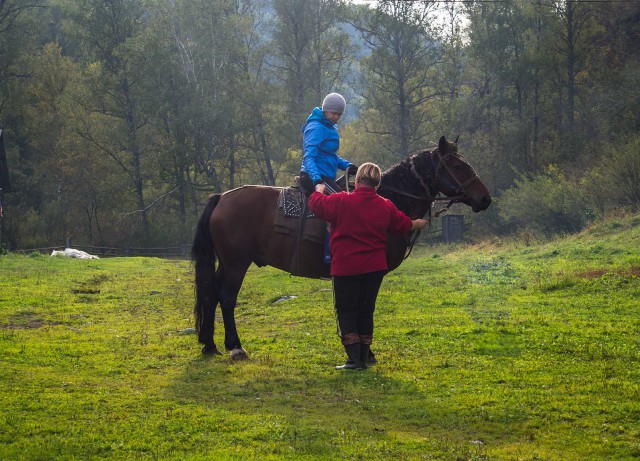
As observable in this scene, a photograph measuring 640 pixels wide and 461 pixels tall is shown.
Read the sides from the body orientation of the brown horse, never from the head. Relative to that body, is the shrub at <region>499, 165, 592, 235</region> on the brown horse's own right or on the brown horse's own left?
on the brown horse's own left

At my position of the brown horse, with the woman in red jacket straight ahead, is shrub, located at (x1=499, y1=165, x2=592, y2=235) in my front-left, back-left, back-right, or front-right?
back-left

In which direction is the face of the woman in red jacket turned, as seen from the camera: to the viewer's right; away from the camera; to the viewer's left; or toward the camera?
away from the camera

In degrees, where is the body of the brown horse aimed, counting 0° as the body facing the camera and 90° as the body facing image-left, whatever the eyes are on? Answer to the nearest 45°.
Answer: approximately 270°
